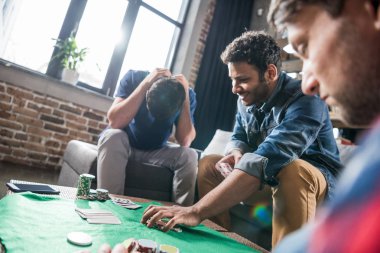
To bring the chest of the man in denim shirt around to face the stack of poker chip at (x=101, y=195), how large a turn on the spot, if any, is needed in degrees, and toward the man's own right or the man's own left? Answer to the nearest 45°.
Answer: approximately 45° to the man's own right

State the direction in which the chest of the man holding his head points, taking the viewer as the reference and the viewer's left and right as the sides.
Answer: facing the viewer

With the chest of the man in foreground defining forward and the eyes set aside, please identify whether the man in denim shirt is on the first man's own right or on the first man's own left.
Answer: on the first man's own right

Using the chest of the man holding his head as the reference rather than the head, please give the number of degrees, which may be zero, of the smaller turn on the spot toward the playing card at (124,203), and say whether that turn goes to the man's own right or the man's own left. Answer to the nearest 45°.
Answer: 0° — they already face it

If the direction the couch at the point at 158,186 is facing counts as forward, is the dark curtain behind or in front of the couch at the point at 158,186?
behind

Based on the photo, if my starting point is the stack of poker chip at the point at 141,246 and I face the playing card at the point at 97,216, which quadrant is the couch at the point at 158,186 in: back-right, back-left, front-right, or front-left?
front-right

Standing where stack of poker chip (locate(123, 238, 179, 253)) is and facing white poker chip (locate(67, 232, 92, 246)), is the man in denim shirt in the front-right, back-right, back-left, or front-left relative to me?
back-right

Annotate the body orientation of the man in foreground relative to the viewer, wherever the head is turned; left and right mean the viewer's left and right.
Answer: facing to the left of the viewer

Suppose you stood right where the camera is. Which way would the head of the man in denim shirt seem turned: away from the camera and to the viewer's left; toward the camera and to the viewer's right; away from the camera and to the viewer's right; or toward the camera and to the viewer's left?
toward the camera and to the viewer's left

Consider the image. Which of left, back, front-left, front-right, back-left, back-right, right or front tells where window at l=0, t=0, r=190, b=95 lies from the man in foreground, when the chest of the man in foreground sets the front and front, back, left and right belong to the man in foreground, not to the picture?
front-right

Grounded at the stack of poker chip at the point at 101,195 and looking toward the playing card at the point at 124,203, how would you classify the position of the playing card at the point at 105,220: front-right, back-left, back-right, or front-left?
front-right

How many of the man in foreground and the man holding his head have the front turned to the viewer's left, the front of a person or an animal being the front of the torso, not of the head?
1
